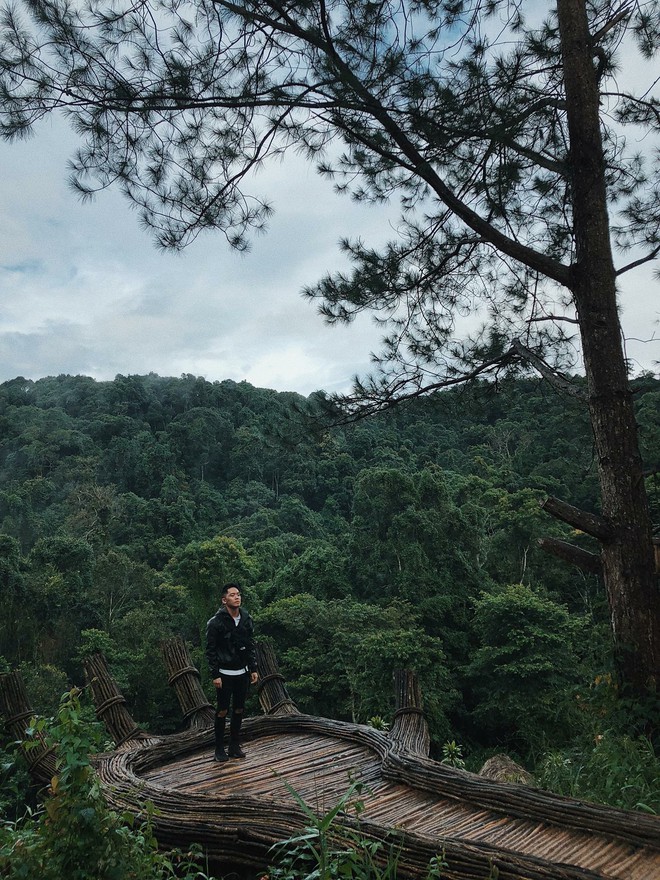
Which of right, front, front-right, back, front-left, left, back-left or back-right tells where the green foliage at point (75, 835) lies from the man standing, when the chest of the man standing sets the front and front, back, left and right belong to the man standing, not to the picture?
front-right

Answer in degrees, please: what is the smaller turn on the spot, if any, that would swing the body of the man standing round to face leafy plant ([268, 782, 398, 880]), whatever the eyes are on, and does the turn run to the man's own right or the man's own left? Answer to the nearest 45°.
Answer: approximately 45° to the man's own right

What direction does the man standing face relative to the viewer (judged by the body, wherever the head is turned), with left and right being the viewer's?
facing the viewer and to the right of the viewer

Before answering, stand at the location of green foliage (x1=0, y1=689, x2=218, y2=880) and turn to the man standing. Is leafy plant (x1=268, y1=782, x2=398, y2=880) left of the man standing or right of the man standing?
right
